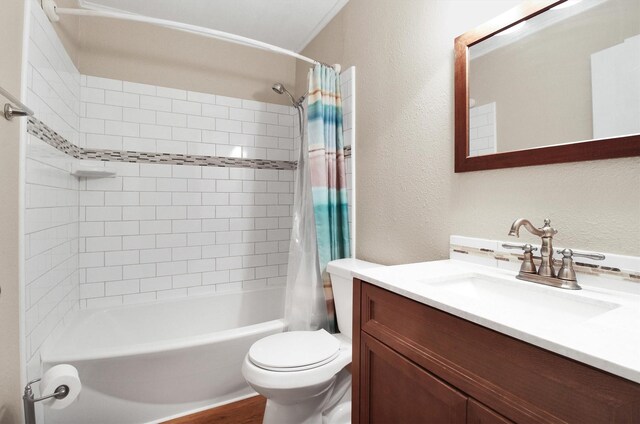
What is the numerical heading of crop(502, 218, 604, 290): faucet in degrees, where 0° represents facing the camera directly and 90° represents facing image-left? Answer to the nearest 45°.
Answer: approximately 45°

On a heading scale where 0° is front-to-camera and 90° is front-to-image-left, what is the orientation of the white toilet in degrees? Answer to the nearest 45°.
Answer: approximately 45°

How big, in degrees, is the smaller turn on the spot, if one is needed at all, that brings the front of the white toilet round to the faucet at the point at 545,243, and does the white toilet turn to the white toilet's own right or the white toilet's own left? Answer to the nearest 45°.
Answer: approximately 90° to the white toilet's own left

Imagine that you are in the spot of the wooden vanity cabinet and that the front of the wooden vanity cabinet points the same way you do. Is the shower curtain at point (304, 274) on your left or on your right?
on your right

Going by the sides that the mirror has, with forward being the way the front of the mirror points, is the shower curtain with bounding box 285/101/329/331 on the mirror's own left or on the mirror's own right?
on the mirror's own right

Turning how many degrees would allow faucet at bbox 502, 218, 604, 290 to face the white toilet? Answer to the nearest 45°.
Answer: approximately 45° to its right

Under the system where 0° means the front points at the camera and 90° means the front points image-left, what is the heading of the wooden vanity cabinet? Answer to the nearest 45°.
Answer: approximately 45°

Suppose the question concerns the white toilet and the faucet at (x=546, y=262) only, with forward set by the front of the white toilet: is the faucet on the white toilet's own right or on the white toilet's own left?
on the white toilet's own left
